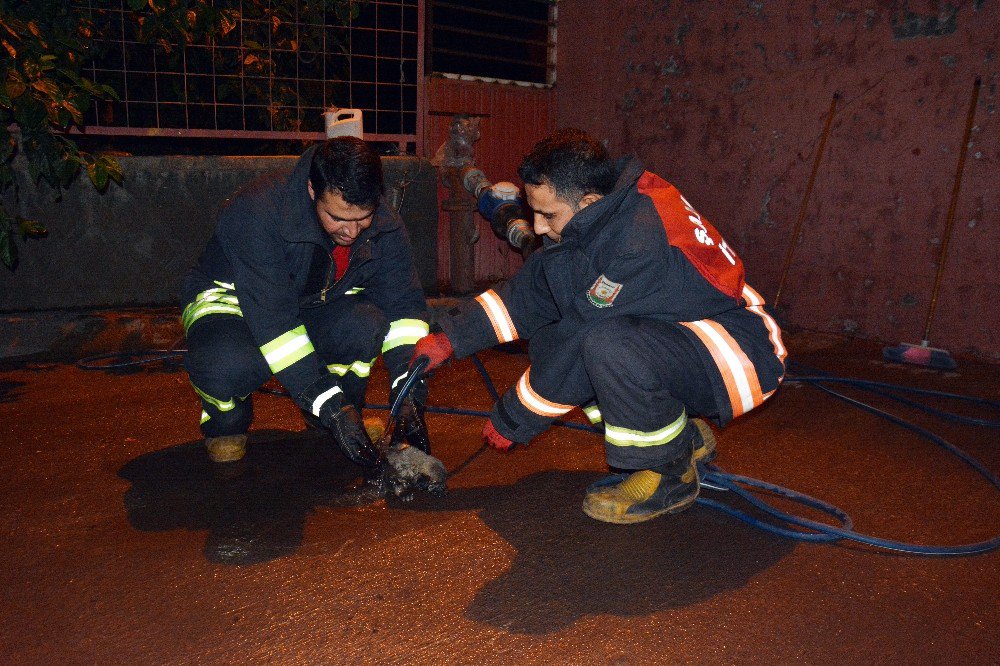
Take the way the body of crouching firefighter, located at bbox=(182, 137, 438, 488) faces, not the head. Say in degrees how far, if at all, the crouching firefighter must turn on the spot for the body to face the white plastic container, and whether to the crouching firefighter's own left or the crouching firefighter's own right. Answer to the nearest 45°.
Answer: approximately 135° to the crouching firefighter's own left

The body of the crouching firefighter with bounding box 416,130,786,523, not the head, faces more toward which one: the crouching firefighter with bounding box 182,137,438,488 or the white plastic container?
the crouching firefighter

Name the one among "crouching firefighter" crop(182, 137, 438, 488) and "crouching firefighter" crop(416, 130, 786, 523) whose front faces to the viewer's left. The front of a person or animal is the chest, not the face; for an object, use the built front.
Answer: "crouching firefighter" crop(416, 130, 786, 523)

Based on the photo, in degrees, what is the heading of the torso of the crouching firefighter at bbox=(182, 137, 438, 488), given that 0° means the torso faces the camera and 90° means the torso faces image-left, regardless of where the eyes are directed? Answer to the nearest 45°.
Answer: approximately 315°

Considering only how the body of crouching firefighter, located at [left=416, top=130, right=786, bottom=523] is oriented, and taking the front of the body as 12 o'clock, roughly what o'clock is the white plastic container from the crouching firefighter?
The white plastic container is roughly at 2 o'clock from the crouching firefighter.

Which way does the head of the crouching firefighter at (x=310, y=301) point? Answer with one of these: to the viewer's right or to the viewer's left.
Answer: to the viewer's right

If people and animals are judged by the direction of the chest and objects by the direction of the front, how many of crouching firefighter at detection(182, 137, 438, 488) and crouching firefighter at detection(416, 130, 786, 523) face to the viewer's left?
1

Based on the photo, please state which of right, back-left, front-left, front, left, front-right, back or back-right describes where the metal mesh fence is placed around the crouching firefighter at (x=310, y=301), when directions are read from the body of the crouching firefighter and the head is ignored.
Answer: back-left

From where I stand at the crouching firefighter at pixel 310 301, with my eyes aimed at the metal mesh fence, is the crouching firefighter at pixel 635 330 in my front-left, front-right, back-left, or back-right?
back-right

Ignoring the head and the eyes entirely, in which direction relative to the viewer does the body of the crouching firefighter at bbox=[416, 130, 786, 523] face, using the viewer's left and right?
facing to the left of the viewer

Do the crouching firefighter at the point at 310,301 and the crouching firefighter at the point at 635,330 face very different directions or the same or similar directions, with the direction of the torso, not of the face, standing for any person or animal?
very different directions

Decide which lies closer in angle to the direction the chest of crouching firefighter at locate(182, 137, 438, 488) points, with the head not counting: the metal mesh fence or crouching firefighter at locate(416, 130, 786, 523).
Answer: the crouching firefighter

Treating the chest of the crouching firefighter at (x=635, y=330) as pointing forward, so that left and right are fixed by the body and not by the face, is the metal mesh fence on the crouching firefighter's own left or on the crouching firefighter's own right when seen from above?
on the crouching firefighter's own right

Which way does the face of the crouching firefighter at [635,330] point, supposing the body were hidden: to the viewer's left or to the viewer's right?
to the viewer's left

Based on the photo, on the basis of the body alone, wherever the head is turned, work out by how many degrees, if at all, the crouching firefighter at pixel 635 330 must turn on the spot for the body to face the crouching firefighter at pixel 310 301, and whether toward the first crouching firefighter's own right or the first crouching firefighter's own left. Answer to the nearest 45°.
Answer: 0° — they already face them
